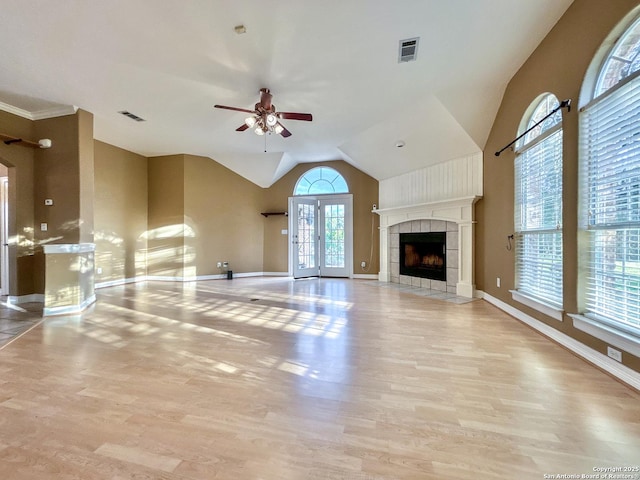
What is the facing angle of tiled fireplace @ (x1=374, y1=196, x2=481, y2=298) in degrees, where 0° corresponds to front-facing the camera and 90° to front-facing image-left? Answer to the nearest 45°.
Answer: approximately 45°

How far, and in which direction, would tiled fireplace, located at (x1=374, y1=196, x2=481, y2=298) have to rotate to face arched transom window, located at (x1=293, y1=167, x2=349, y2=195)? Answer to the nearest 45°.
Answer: approximately 90° to its right

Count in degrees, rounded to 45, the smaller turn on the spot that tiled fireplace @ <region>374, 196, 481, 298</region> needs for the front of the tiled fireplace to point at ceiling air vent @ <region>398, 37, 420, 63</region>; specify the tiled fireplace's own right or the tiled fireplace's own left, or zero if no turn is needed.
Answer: approximately 45° to the tiled fireplace's own left

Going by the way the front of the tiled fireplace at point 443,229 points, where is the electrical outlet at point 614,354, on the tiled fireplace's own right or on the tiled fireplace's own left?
on the tiled fireplace's own left

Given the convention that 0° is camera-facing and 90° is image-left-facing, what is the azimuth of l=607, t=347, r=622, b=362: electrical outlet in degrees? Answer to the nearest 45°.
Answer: approximately 45°
